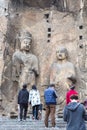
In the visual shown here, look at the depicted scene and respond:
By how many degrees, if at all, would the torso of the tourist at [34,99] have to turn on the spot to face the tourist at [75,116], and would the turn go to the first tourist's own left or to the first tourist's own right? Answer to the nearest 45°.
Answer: approximately 180°

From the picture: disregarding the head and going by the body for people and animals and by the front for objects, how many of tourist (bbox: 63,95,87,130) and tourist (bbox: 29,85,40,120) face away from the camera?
2

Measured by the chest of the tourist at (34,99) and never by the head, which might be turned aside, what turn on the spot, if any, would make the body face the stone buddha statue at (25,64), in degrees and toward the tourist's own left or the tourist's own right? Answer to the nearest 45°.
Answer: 0° — they already face it

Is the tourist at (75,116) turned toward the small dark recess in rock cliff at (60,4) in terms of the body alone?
yes

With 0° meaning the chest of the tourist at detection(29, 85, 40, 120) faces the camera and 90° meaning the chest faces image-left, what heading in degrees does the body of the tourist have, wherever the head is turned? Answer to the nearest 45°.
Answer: approximately 180°

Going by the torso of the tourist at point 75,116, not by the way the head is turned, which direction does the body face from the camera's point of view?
away from the camera
